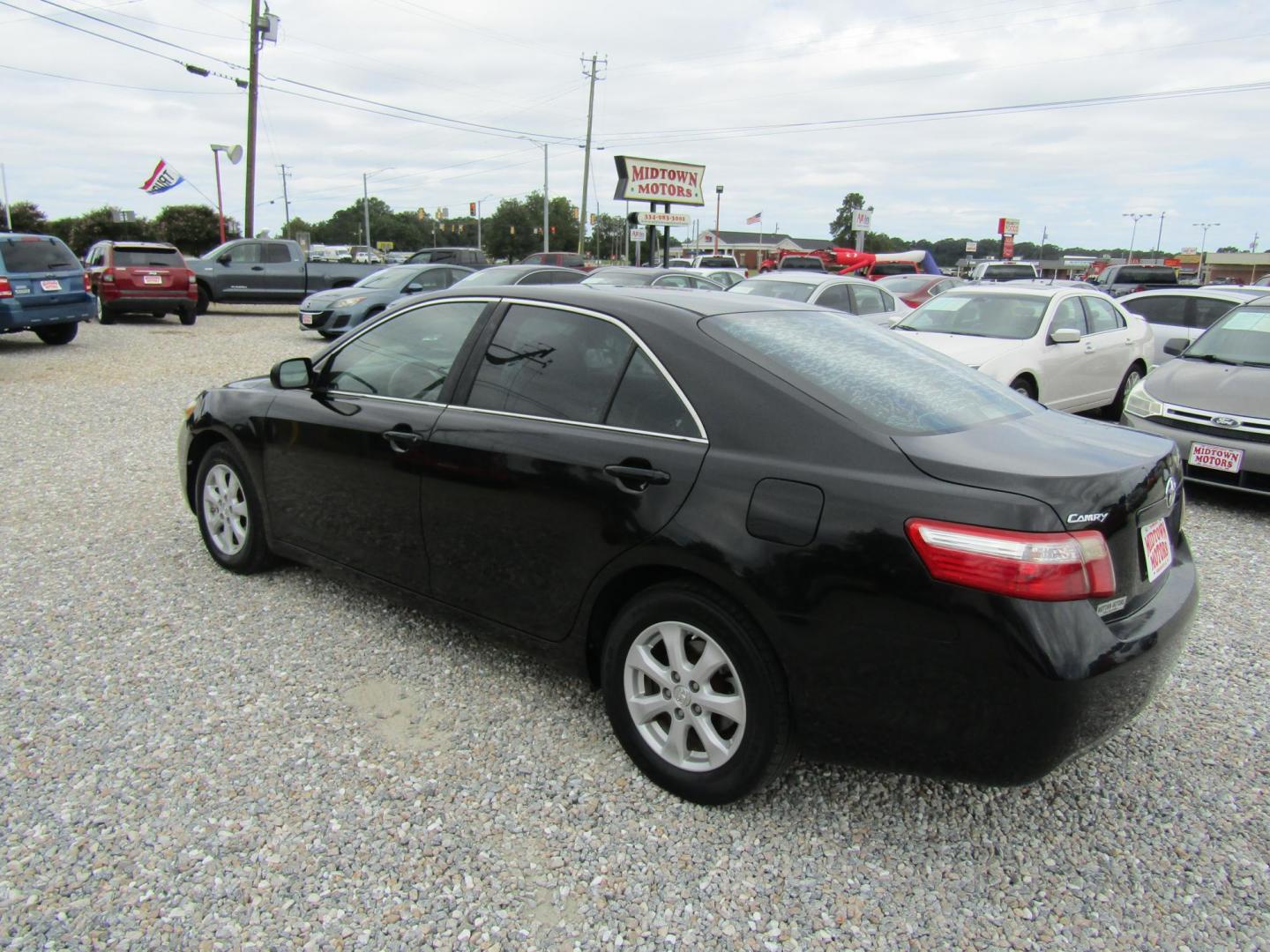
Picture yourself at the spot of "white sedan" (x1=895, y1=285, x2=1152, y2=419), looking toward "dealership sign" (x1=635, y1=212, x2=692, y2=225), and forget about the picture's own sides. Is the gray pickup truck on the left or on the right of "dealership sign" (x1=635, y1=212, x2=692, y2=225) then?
left

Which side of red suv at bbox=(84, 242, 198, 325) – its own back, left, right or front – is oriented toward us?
back

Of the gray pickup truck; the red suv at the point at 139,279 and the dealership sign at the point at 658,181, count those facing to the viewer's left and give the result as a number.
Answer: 1

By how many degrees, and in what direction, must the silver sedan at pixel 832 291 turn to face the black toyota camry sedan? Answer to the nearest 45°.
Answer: approximately 45° to its left

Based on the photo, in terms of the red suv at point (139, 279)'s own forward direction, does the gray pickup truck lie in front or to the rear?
in front

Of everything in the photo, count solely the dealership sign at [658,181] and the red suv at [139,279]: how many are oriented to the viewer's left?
0

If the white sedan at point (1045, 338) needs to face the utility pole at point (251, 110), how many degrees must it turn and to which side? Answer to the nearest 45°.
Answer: approximately 90° to its right

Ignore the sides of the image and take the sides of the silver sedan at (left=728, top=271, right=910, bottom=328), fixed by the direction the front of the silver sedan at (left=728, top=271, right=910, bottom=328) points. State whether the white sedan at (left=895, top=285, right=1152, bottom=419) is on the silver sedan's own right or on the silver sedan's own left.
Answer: on the silver sedan's own left

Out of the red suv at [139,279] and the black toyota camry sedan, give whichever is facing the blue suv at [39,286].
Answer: the black toyota camry sedan

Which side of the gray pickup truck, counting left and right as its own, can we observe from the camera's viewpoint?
left

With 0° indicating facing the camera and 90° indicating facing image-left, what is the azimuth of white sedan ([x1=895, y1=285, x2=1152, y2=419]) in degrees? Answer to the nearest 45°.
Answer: approximately 45°

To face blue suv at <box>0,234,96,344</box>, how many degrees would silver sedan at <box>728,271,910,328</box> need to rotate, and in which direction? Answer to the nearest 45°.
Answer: approximately 45° to its right

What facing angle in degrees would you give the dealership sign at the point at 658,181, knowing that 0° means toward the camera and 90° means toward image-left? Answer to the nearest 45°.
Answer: approximately 315°

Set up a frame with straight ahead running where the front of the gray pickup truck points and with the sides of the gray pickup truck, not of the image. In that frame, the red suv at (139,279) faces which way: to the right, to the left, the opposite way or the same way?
to the right
